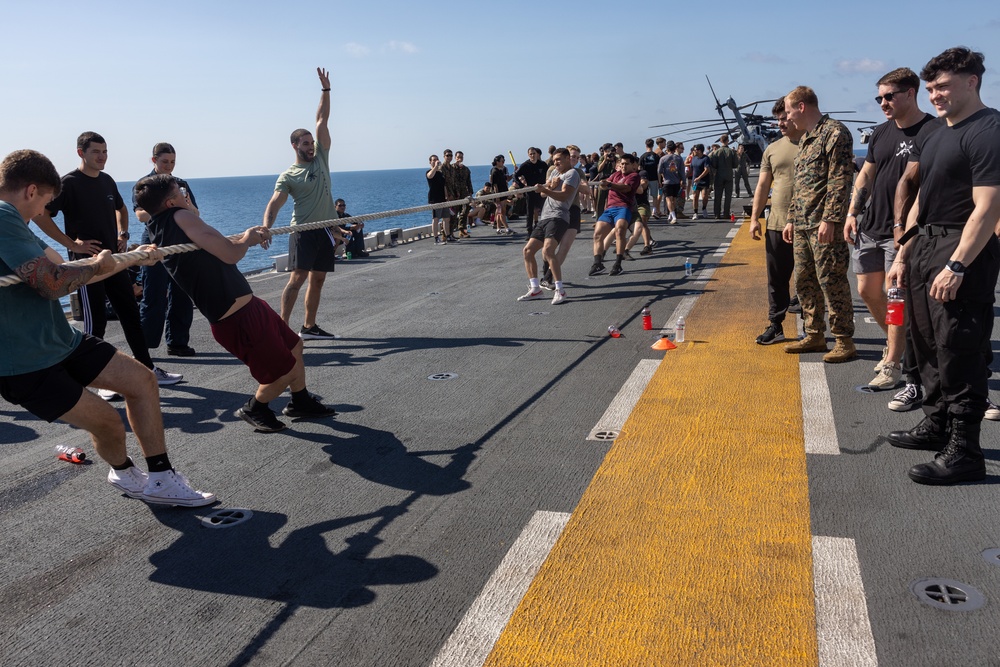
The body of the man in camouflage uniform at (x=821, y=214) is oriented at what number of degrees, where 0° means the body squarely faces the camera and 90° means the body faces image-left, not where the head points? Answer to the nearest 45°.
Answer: approximately 45°

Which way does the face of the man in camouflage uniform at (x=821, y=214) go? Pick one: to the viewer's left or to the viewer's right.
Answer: to the viewer's left

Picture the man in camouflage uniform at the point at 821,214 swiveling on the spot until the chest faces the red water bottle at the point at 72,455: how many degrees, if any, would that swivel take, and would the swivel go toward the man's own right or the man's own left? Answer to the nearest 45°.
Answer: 0° — they already face it

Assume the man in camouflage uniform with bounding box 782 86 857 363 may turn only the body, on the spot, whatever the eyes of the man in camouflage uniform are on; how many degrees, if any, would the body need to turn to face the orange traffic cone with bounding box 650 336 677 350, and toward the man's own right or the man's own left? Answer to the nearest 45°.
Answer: approximately 45° to the man's own right

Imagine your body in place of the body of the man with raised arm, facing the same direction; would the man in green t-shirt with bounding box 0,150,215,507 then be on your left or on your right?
on your right

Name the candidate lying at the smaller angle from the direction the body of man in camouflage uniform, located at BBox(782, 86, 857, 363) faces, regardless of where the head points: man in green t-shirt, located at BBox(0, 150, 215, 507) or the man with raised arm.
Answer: the man in green t-shirt

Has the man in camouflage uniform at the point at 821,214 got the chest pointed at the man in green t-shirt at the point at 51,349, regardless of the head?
yes
